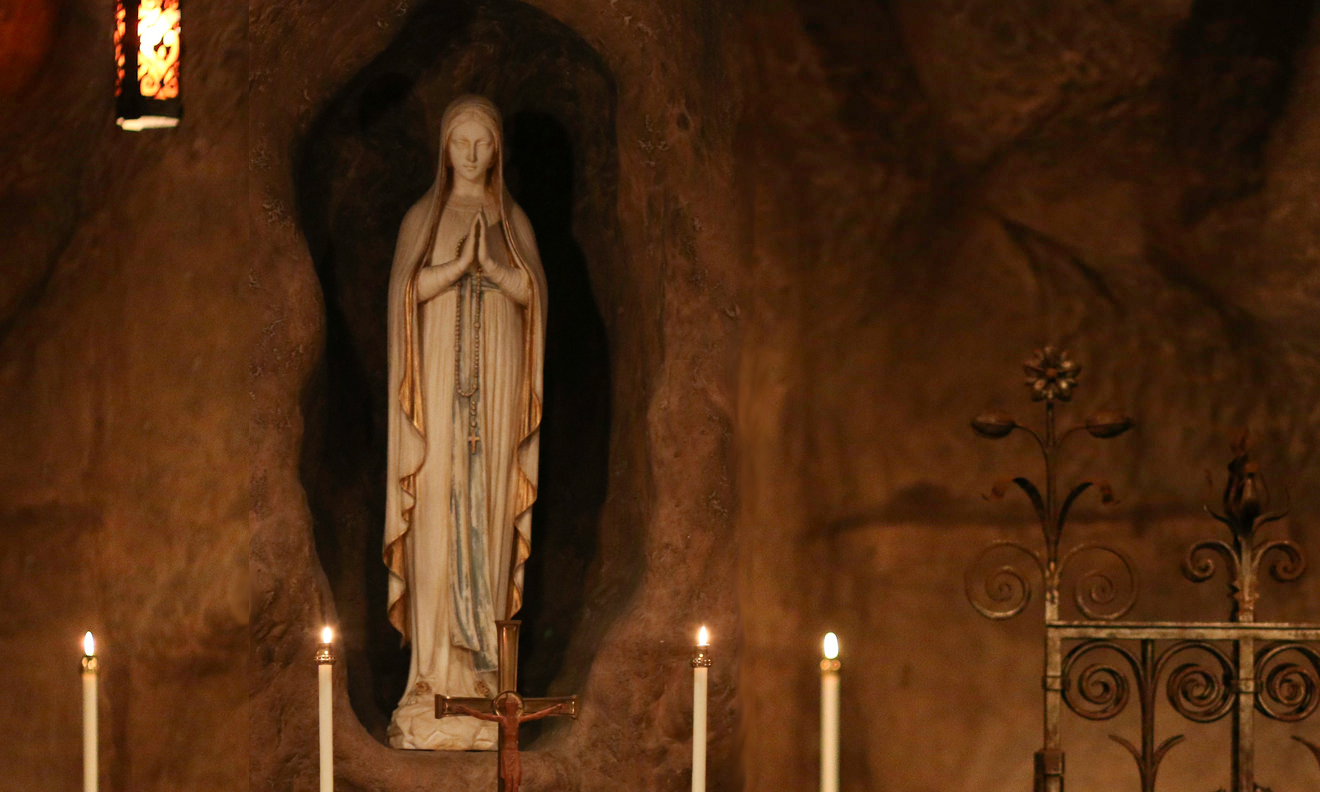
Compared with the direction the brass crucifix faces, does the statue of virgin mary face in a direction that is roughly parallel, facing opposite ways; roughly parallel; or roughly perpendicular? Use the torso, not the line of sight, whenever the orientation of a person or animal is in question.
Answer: roughly parallel

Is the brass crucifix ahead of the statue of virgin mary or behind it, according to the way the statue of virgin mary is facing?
ahead

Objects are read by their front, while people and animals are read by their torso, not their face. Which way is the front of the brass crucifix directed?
toward the camera

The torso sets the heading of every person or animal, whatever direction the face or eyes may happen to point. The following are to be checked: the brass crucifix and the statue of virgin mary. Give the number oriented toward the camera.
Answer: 2

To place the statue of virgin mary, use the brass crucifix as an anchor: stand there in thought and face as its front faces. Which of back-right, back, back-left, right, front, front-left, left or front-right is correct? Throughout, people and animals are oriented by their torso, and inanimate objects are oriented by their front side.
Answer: back

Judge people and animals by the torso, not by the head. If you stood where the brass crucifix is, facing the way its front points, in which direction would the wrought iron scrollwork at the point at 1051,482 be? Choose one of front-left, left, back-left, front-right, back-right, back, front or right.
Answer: left

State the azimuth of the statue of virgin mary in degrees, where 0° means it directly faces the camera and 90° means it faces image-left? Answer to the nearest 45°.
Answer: approximately 0°

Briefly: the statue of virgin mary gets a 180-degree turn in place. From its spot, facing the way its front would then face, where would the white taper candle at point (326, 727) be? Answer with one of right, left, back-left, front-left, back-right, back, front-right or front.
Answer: back

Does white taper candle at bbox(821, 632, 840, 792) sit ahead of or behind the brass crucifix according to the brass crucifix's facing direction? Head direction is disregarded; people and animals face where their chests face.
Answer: ahead
